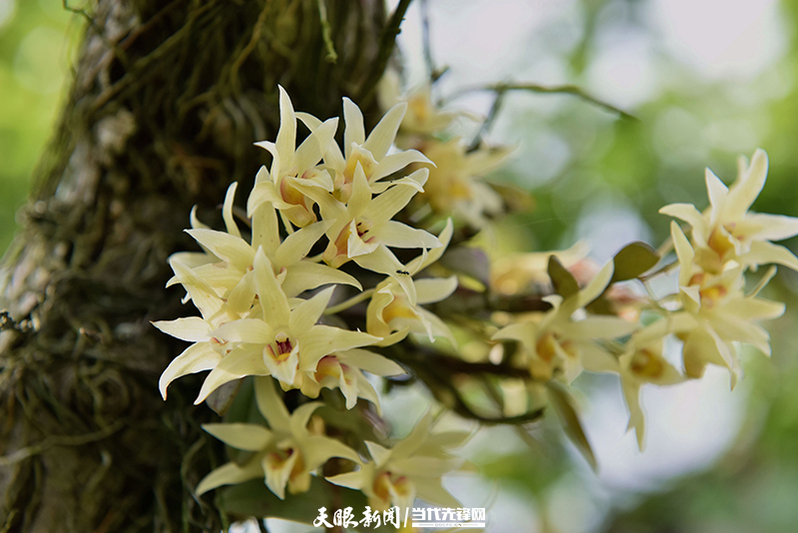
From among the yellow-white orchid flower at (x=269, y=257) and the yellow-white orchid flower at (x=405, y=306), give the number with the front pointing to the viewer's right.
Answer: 0

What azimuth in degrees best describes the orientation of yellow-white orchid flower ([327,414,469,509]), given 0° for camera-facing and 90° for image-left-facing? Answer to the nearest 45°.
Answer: approximately 45°
